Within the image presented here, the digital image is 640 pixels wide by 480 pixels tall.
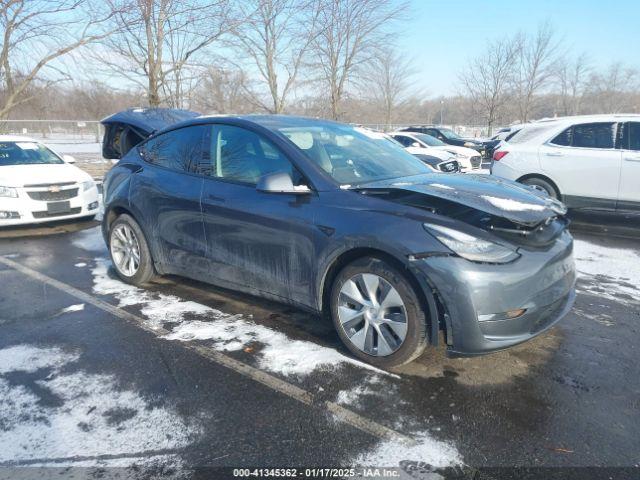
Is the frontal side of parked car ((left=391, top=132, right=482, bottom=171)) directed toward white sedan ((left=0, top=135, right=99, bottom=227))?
no

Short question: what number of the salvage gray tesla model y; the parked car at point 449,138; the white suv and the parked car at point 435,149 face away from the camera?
0

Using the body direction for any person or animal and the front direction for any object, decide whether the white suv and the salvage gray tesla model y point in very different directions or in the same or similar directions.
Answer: same or similar directions

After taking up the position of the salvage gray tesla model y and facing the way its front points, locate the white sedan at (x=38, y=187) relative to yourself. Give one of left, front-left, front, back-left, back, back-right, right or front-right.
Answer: back

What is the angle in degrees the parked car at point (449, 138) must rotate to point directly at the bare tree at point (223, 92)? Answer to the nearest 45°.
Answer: approximately 135° to its right

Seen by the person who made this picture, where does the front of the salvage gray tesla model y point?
facing the viewer and to the right of the viewer

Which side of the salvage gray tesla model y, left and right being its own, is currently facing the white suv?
left

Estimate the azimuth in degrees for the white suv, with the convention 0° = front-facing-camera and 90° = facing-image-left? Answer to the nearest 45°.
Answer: approximately 270°

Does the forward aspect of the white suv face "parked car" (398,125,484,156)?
no

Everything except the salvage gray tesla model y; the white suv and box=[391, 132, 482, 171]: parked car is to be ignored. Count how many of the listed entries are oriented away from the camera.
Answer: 0

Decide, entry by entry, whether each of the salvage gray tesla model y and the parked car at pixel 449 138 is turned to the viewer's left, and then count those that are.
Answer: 0
